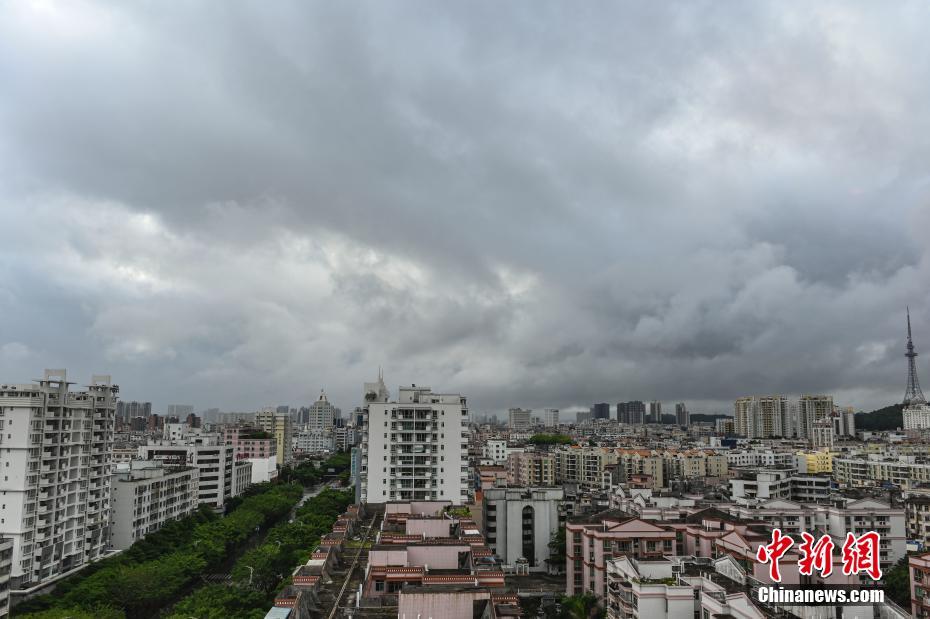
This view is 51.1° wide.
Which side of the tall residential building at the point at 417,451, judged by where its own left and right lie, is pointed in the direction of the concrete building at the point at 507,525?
left

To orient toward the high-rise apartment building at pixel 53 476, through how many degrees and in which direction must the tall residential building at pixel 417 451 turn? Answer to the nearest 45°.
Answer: approximately 90° to its right

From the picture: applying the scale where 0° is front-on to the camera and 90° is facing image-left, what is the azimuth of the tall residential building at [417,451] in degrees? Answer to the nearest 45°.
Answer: approximately 0°
